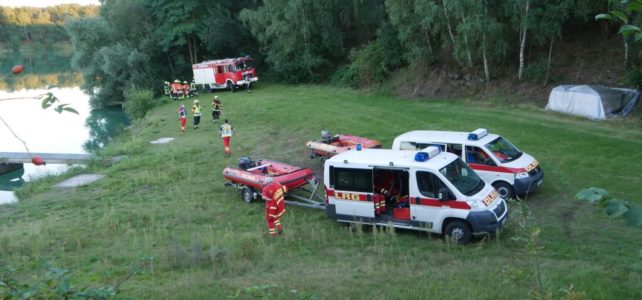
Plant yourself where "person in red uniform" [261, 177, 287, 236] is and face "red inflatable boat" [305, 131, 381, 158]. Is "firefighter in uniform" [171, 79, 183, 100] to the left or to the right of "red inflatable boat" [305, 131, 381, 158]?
left

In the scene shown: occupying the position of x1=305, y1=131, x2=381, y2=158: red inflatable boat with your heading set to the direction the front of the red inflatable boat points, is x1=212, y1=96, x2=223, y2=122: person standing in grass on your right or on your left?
on your left

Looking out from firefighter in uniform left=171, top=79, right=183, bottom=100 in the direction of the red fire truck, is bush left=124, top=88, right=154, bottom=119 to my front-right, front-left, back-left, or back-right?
back-right

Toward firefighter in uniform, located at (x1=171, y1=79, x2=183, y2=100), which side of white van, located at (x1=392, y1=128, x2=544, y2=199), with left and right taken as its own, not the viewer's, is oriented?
back

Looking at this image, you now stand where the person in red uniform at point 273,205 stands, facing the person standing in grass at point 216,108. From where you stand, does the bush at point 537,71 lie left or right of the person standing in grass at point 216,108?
right

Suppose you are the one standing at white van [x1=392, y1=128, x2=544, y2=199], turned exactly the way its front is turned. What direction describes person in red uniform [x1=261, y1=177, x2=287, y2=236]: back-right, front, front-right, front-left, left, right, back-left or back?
right

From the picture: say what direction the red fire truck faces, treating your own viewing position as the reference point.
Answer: facing the viewer and to the right of the viewer

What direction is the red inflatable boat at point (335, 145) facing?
to the viewer's right

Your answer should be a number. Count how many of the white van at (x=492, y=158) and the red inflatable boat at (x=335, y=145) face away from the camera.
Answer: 0

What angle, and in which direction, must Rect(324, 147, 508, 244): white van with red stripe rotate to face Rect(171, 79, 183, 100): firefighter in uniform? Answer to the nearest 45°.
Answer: approximately 180°

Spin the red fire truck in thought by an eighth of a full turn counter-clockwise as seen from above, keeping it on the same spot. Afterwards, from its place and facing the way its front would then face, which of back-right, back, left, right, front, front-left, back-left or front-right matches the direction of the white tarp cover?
front-right

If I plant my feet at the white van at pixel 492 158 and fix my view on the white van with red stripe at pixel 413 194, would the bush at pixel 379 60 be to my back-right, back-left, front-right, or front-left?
back-right

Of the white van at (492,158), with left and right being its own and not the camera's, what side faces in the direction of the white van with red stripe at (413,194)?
right

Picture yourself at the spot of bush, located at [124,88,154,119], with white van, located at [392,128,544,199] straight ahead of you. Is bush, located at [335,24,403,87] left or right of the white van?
left

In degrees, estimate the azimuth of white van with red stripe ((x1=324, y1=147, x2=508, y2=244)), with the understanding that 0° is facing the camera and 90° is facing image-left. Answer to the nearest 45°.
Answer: approximately 315°

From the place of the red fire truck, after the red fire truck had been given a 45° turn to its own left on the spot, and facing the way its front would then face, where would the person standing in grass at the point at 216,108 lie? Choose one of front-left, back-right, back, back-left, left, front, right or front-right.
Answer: right

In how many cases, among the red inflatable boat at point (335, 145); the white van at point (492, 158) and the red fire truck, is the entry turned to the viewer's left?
0

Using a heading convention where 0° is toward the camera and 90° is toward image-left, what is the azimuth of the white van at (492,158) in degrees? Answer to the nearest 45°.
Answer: approximately 315°

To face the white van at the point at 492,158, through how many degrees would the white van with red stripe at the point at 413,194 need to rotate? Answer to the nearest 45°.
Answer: approximately 90° to its left

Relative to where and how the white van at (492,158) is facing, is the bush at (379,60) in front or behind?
behind

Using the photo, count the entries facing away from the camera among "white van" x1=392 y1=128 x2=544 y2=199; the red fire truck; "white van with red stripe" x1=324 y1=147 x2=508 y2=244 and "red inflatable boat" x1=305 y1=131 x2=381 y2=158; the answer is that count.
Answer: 0
